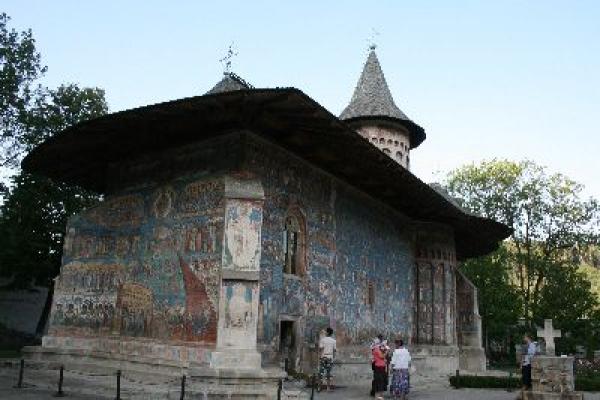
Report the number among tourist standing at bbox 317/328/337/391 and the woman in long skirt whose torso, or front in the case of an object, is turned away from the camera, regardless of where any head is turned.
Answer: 2

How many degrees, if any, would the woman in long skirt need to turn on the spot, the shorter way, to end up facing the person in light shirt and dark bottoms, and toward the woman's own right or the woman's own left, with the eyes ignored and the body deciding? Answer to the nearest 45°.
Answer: approximately 45° to the woman's own right

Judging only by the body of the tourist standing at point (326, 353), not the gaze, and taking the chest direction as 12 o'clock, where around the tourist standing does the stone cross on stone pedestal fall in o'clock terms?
The stone cross on stone pedestal is roughly at 3 o'clock from the tourist standing.

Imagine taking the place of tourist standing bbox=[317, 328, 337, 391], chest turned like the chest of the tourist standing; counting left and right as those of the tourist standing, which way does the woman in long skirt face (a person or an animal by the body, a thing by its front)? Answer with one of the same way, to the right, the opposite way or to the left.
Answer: the same way

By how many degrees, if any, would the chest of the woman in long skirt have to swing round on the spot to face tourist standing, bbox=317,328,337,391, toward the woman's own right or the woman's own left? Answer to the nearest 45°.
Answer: approximately 90° to the woman's own left

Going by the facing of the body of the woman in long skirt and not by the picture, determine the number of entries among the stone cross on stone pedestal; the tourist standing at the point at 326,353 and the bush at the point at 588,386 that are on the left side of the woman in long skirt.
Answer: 1

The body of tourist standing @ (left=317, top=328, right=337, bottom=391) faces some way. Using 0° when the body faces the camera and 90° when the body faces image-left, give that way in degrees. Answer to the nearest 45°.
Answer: approximately 180°

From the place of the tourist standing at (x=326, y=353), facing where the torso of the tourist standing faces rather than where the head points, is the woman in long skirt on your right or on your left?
on your right

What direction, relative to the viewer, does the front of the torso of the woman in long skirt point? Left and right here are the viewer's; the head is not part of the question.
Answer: facing away from the viewer

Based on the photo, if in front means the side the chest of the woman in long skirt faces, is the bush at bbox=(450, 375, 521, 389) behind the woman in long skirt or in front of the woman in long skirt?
in front

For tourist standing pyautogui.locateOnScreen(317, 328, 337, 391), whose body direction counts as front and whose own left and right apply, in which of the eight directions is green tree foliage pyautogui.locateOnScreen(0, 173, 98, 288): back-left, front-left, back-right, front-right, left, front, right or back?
front-left

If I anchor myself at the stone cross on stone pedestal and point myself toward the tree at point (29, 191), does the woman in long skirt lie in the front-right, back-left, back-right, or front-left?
front-left

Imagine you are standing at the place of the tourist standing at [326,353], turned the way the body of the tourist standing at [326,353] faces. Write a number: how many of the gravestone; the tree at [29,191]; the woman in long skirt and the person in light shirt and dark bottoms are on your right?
3
